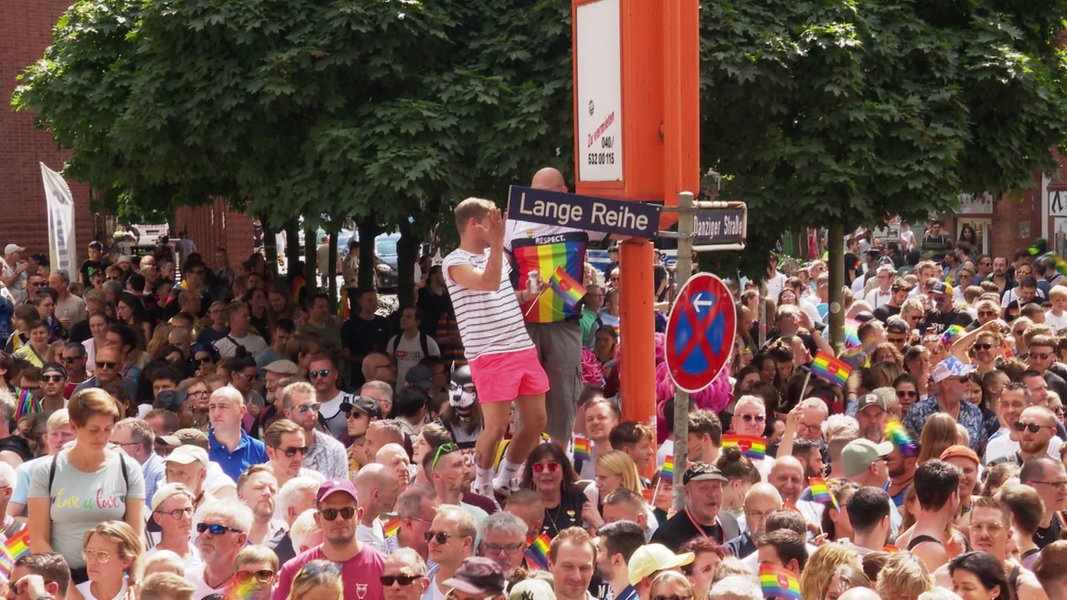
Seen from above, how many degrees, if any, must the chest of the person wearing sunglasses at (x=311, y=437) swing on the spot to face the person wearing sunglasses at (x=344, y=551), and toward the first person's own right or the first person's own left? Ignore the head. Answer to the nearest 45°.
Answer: approximately 45° to the first person's own right

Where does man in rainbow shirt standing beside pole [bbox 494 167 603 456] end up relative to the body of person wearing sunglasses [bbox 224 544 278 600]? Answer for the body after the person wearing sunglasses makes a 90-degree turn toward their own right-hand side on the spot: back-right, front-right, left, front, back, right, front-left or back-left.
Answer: back-right

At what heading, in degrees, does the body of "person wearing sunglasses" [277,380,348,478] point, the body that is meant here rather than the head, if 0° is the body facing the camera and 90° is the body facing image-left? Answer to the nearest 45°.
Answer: approximately 315°

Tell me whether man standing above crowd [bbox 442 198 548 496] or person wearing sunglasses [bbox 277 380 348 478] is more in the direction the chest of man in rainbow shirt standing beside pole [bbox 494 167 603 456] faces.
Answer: the man standing above crowd

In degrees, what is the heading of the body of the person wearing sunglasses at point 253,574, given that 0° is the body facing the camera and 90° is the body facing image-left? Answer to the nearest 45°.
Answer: approximately 0°

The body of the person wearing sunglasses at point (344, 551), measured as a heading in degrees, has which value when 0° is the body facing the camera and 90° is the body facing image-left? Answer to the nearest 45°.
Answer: approximately 0°

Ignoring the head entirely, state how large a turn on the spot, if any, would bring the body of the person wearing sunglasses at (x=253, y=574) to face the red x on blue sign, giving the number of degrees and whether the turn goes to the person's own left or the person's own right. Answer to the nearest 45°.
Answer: approximately 90° to the person's own left

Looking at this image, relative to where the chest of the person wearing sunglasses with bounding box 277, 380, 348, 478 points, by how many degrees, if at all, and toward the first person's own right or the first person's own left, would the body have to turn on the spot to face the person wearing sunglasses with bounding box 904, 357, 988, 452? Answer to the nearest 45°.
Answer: approximately 45° to the first person's own left

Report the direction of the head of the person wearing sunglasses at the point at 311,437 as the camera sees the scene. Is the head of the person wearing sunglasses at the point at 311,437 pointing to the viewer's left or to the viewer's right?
to the viewer's right
